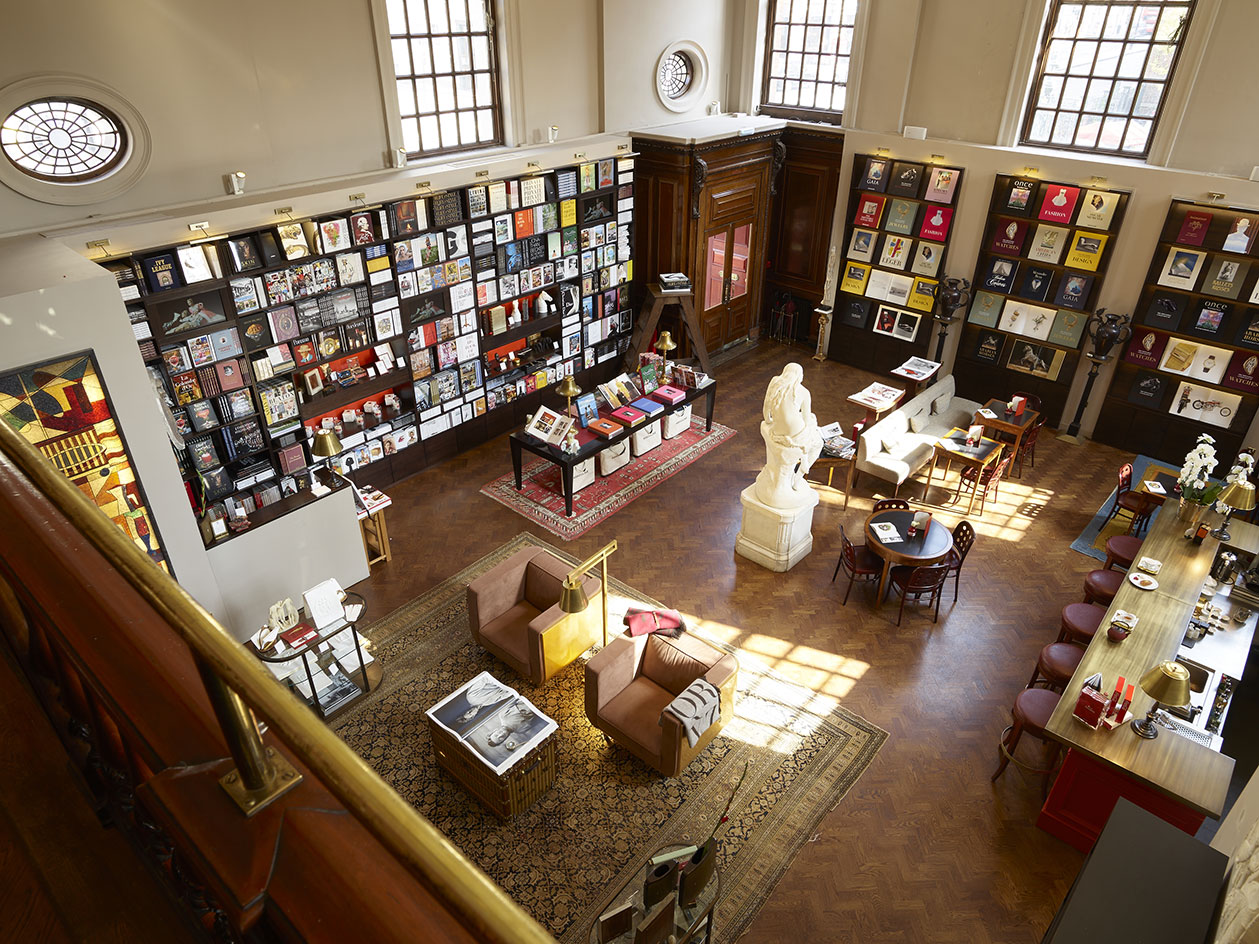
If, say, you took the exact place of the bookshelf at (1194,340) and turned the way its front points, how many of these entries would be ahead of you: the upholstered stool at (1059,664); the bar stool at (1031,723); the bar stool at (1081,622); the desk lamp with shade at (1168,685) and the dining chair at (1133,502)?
5

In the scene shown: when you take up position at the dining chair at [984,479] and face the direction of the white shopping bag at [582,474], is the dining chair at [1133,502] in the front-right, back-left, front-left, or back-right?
back-left

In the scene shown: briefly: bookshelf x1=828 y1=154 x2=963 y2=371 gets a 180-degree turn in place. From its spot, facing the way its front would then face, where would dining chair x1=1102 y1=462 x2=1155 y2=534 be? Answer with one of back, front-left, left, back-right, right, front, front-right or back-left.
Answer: back-right

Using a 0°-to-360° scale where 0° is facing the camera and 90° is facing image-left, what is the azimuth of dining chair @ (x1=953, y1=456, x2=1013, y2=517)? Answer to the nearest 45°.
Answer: approximately 135°

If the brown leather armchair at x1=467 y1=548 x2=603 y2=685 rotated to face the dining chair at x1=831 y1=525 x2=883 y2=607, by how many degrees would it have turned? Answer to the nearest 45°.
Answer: approximately 135° to its left

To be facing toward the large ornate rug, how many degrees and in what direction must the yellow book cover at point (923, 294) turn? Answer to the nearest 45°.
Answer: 0° — it already faces it

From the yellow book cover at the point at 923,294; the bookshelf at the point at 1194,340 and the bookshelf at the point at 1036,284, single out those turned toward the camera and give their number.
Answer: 3

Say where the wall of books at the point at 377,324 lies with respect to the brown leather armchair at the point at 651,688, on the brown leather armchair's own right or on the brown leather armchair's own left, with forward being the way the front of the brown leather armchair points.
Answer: on the brown leather armchair's own right

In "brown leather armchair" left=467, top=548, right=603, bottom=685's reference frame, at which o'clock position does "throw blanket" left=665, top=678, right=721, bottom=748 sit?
The throw blanket is roughly at 9 o'clock from the brown leather armchair.

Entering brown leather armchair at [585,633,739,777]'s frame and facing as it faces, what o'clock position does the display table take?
The display table is roughly at 4 o'clock from the brown leather armchair.

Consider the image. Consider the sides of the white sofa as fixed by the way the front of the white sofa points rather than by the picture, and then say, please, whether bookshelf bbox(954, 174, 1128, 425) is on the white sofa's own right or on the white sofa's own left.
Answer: on the white sofa's own left

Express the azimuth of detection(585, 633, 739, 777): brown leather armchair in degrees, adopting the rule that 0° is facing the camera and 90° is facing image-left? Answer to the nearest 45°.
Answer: approximately 45°
